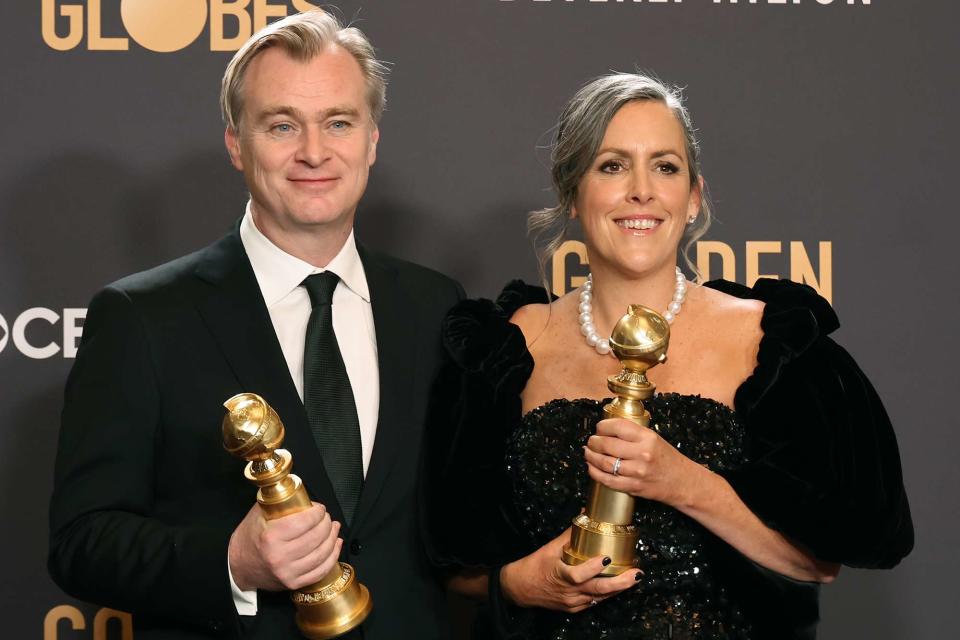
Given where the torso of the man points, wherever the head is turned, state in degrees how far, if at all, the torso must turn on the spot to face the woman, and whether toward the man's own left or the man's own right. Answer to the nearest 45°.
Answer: approximately 45° to the man's own left

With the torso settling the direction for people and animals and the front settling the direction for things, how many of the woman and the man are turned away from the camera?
0

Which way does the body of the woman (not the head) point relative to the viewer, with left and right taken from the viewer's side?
facing the viewer

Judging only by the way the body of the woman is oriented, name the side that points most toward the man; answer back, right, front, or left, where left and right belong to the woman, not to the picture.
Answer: right
